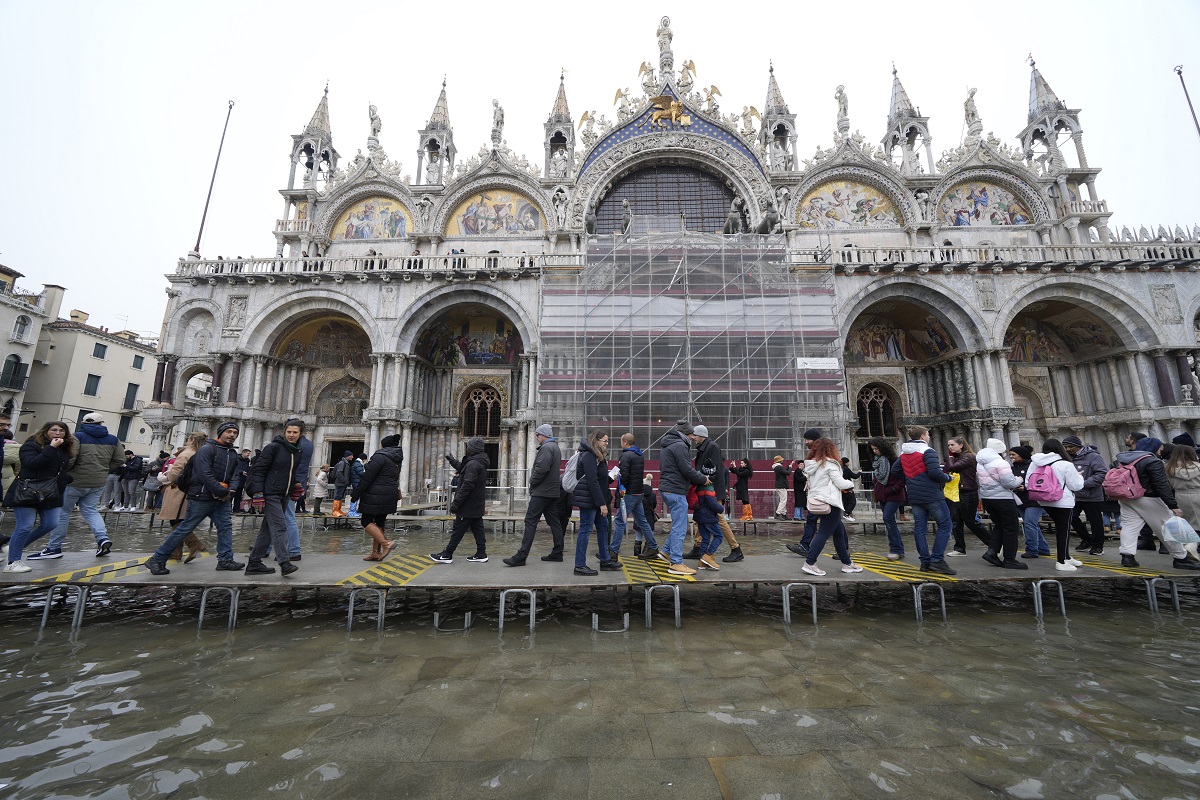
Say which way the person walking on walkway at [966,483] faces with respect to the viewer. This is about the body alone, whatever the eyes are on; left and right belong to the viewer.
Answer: facing to the left of the viewer

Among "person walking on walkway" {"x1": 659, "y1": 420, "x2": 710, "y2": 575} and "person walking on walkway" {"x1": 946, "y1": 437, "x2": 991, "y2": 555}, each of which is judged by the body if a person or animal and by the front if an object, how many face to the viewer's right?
1

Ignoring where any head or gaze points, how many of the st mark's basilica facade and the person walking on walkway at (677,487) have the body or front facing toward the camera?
1

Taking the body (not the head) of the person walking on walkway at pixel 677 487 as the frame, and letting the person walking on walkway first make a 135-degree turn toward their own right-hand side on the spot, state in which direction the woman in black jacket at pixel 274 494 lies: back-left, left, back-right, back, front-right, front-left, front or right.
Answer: front-right

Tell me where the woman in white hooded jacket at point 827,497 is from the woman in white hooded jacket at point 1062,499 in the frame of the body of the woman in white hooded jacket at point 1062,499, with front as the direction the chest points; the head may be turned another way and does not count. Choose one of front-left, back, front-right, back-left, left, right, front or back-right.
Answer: back

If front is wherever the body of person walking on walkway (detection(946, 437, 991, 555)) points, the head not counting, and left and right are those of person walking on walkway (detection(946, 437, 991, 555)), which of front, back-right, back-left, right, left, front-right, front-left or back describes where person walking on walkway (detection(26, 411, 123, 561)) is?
front-left

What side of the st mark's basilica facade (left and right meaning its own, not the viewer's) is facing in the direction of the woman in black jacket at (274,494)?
front

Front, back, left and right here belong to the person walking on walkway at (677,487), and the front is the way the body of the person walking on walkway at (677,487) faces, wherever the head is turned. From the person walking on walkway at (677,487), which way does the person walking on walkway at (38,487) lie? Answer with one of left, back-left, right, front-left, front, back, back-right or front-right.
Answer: back

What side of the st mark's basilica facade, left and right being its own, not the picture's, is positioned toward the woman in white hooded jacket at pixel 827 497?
front

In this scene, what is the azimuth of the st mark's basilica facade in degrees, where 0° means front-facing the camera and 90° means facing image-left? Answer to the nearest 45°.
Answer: approximately 0°
